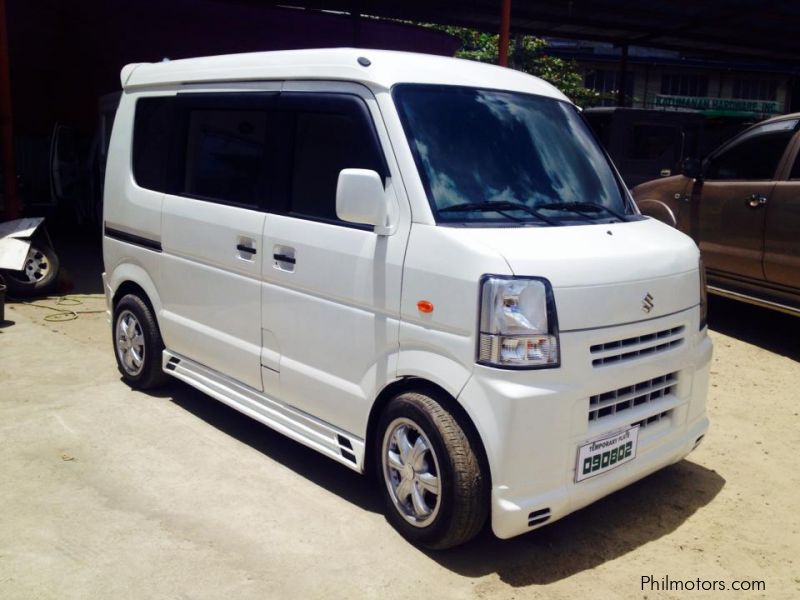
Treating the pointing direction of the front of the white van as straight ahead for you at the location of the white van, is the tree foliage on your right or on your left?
on your left

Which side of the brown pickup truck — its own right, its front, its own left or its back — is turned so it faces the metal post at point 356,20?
front

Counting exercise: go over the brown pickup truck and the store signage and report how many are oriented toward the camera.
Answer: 1

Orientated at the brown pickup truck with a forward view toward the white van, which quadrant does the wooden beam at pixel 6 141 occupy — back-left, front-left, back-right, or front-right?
front-right

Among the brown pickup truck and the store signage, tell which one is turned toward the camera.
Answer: the store signage

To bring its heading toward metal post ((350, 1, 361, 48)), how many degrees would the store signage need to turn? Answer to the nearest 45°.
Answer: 0° — it already faces it

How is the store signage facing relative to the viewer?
toward the camera

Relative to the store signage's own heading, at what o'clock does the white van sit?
The white van is roughly at 12 o'clock from the store signage.

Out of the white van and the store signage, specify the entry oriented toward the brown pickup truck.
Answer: the store signage

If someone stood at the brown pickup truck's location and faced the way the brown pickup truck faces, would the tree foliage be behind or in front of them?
in front

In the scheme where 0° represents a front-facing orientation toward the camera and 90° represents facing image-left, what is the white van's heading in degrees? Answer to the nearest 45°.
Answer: approximately 315°

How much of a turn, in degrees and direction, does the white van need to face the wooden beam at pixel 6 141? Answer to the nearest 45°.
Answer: approximately 180°

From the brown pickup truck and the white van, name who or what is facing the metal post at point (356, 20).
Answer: the brown pickup truck

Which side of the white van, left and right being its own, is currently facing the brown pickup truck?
left

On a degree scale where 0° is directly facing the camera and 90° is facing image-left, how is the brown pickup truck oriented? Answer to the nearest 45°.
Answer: approximately 135°

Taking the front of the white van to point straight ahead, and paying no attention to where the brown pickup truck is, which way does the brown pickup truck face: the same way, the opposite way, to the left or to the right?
the opposite way
